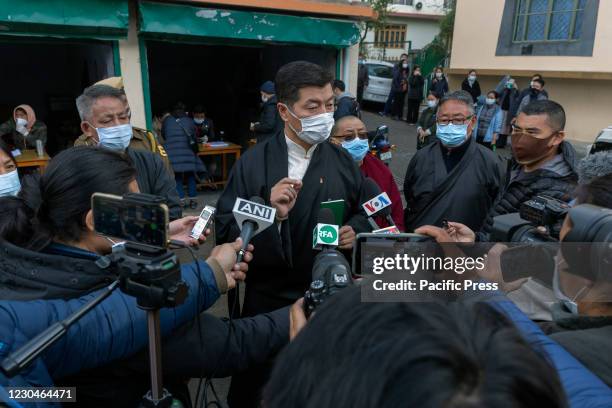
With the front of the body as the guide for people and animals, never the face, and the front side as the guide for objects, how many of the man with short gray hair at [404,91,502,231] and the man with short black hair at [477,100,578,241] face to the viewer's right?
0

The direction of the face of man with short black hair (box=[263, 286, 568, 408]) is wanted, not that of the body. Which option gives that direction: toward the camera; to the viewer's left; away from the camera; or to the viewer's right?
away from the camera

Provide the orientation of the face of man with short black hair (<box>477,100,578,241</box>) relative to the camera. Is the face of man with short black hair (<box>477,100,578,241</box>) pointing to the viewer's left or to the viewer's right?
to the viewer's left

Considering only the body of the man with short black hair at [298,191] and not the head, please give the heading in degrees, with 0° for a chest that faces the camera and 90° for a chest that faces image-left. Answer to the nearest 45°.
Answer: approximately 315°

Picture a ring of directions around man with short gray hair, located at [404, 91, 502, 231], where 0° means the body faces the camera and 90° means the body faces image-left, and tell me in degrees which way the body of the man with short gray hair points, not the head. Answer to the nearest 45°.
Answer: approximately 0°

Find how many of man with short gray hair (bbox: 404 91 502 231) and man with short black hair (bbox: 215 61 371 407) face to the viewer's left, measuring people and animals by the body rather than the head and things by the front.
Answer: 0

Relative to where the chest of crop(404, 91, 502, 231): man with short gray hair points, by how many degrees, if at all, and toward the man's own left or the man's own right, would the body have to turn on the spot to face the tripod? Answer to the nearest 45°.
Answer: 0° — they already face it

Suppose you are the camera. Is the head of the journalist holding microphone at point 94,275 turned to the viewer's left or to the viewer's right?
to the viewer's right

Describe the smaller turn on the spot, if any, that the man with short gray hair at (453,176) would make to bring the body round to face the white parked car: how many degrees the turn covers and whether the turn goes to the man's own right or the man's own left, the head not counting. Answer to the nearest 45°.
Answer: approximately 180°

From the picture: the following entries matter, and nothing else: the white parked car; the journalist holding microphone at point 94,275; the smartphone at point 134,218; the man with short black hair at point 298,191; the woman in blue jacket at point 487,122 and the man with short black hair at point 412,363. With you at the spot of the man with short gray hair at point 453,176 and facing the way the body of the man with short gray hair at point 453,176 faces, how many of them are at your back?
2

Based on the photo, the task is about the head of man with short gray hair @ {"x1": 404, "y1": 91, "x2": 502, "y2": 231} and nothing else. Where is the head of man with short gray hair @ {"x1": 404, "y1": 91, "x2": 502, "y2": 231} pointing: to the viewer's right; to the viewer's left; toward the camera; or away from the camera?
toward the camera

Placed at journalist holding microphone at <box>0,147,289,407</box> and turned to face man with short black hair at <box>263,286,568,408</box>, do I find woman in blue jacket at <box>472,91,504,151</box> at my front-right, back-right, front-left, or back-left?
back-left
